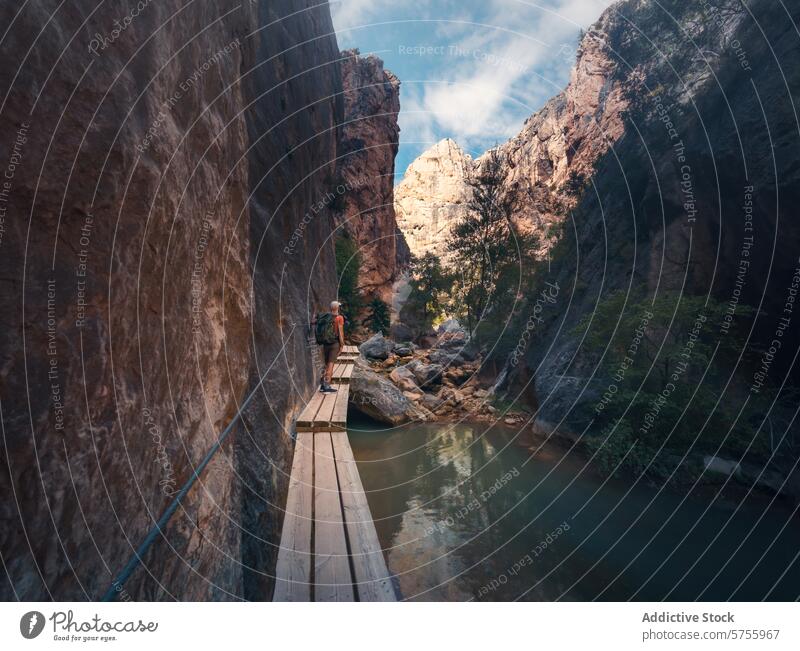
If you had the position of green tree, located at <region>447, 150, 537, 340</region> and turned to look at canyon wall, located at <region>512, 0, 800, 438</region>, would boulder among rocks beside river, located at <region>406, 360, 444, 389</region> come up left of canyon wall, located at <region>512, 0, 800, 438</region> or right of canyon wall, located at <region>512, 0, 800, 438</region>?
right

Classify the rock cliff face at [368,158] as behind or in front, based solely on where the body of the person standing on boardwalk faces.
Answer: in front

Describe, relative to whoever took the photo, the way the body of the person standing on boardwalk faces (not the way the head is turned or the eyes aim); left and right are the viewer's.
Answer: facing away from the viewer and to the right of the viewer

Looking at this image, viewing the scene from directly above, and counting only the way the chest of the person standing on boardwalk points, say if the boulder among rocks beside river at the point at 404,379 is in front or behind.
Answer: in front

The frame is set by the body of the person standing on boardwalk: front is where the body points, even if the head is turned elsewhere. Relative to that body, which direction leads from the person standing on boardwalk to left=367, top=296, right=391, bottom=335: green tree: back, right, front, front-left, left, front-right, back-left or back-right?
front-left

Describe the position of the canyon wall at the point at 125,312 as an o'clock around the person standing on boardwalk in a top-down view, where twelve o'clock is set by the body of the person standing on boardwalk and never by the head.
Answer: The canyon wall is roughly at 5 o'clock from the person standing on boardwalk.

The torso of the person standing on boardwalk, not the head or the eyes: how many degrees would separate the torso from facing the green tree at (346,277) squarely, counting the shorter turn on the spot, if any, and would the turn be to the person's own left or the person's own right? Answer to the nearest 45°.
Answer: approximately 45° to the person's own left

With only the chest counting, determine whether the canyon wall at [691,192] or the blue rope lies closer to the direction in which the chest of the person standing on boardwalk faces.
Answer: the canyon wall

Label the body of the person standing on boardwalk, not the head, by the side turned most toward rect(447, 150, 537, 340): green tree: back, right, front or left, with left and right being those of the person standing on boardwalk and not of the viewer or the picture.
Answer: front
